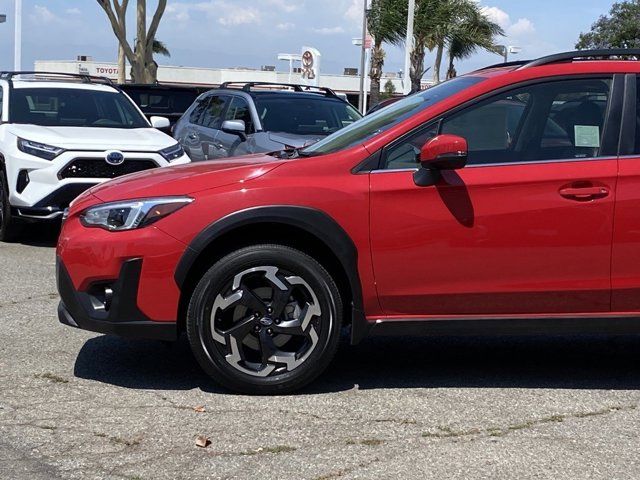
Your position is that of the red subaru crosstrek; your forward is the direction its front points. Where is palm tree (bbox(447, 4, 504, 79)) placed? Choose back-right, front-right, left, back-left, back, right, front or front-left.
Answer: right

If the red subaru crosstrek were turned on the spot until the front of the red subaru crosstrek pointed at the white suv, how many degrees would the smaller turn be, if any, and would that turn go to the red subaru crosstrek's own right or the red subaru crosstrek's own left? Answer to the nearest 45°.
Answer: approximately 45° to the red subaru crosstrek's own right

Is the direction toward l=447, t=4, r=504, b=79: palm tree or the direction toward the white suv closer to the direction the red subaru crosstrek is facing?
the white suv

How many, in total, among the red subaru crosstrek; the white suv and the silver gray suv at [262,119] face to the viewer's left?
1

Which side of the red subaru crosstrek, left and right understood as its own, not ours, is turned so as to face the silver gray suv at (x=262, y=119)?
right

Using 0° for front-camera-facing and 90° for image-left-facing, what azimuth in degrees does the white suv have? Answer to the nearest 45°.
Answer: approximately 315°

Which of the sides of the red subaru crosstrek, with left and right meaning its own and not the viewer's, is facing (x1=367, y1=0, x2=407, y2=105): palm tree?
right

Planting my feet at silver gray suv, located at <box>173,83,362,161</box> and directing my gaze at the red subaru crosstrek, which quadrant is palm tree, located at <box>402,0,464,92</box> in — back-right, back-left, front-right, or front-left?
back-left

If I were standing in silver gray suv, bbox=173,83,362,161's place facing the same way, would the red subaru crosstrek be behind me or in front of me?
in front

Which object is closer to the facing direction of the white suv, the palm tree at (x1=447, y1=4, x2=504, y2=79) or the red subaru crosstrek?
the red subaru crosstrek

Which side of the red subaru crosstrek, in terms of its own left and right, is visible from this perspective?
left
